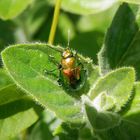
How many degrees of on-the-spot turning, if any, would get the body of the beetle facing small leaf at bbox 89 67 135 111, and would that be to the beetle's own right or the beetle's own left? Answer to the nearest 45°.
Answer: approximately 135° to the beetle's own right

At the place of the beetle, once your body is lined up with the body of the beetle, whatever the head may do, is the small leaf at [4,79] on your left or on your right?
on your left

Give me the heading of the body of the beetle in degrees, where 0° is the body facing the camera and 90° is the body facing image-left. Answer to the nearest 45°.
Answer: approximately 180°

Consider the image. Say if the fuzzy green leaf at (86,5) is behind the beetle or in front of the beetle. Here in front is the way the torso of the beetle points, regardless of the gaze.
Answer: in front
